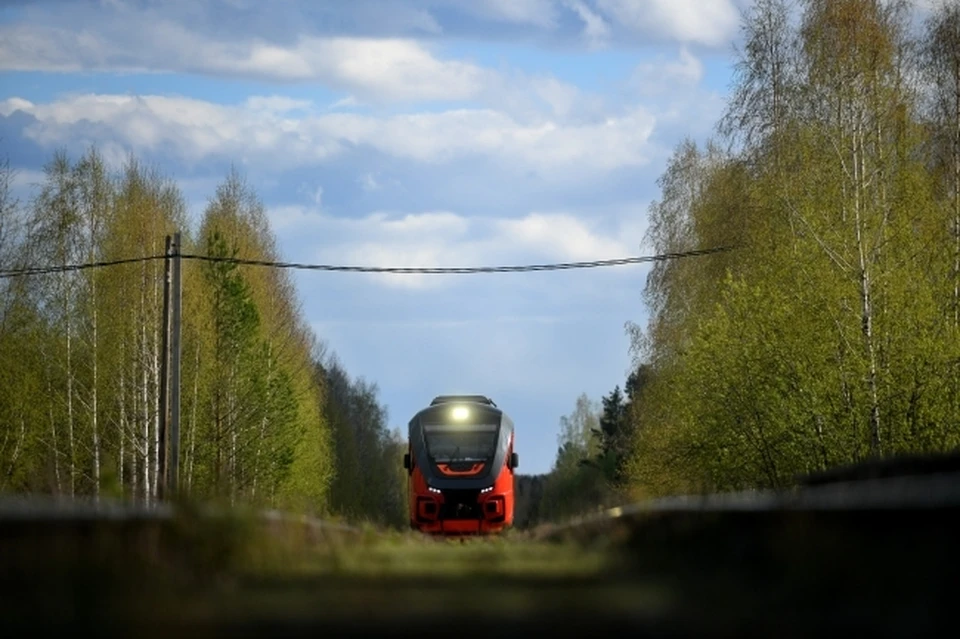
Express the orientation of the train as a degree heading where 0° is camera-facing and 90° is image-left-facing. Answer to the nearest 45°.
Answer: approximately 0°

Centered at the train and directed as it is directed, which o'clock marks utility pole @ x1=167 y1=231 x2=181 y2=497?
The utility pole is roughly at 3 o'clock from the train.
